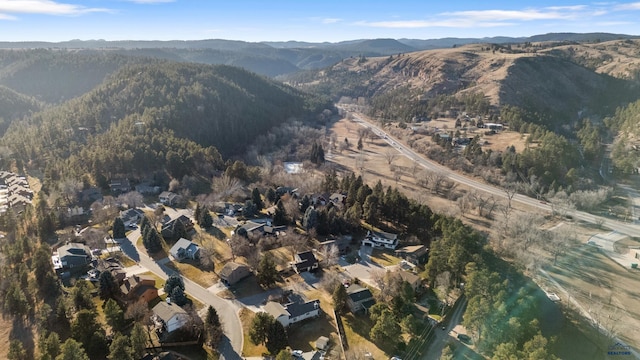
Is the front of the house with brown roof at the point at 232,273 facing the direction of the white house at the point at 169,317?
yes

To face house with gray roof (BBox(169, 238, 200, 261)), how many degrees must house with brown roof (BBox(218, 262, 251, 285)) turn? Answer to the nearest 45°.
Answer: approximately 90° to its right

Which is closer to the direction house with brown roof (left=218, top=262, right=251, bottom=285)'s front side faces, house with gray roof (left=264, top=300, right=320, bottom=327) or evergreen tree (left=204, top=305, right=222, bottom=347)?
the evergreen tree

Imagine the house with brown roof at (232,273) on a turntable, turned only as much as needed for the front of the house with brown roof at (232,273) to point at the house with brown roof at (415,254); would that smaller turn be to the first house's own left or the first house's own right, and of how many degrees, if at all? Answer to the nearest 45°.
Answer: approximately 135° to the first house's own left

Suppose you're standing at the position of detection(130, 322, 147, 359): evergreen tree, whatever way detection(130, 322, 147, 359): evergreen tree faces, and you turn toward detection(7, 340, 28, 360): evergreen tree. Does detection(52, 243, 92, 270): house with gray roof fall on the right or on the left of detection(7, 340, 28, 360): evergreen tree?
right

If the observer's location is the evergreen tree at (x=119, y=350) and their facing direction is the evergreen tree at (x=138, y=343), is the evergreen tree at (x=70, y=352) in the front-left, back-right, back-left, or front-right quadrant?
back-left

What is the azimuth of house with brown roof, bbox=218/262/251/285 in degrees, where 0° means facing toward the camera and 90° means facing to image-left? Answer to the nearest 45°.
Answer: approximately 45°

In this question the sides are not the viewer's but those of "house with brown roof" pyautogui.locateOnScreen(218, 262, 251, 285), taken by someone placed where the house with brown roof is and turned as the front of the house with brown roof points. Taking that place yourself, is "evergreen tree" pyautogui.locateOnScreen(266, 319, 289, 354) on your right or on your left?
on your left

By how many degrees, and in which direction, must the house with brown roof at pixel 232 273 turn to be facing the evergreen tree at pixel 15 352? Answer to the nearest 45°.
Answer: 0° — it already faces it

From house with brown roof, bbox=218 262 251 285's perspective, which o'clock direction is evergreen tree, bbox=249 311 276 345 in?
The evergreen tree is roughly at 10 o'clock from the house with brown roof.

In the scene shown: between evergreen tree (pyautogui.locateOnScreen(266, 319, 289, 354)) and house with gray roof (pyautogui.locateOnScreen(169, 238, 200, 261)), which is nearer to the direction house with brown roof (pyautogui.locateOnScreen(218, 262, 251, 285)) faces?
the evergreen tree

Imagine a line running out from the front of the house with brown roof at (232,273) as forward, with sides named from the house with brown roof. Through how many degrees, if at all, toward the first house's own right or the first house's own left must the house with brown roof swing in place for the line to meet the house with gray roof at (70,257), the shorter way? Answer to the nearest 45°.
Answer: approximately 90° to the first house's own right
